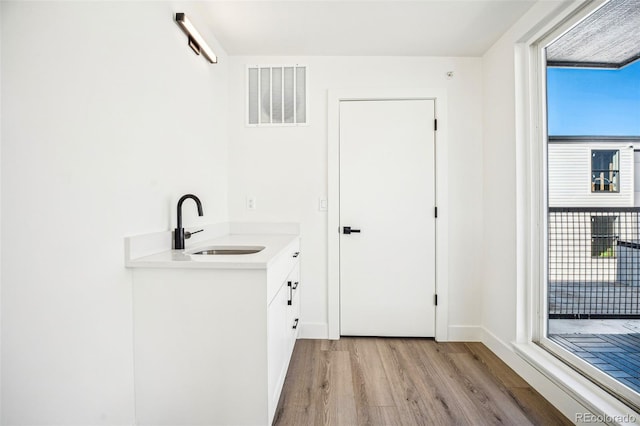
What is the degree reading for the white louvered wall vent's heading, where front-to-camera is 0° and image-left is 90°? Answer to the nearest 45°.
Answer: approximately 0°

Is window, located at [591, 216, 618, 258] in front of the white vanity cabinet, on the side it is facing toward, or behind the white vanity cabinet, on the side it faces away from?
in front

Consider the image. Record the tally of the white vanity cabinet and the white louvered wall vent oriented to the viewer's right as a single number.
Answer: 1

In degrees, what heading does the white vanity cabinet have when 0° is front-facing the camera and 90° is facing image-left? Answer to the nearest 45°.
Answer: approximately 270°

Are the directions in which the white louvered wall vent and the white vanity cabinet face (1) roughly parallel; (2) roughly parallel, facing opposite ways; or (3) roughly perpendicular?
roughly perpendicular

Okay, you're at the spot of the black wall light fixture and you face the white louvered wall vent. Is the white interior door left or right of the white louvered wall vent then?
right

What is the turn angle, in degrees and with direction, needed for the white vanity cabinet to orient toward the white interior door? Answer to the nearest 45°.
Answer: approximately 45° to its left
